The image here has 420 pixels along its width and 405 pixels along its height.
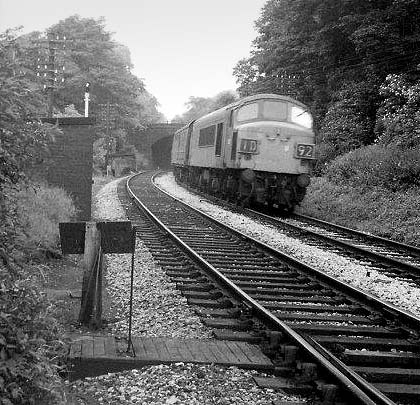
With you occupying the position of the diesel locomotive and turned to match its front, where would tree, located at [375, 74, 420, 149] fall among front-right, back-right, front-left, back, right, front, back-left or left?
left

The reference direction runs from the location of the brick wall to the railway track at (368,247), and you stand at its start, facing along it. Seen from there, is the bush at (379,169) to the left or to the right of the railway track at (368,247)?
left

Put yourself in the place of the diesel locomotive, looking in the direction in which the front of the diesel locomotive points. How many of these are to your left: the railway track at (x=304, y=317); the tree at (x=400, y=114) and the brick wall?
1

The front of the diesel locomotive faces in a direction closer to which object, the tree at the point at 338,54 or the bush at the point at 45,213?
the bush

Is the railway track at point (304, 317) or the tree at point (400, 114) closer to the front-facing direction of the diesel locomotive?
the railway track

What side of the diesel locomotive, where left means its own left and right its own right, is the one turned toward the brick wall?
right

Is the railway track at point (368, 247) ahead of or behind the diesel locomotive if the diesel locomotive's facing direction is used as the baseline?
ahead

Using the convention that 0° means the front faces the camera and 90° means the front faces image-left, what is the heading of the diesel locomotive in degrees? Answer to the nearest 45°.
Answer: approximately 315°

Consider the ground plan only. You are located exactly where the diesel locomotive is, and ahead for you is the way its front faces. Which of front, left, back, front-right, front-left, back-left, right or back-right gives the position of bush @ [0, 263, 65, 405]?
front-right

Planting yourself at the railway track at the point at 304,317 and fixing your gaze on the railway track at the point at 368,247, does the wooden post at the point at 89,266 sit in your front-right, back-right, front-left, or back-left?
back-left

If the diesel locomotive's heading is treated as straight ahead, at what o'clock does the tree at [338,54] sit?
The tree is roughly at 8 o'clock from the diesel locomotive.

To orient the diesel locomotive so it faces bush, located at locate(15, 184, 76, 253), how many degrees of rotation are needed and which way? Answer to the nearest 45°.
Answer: approximately 90° to its right

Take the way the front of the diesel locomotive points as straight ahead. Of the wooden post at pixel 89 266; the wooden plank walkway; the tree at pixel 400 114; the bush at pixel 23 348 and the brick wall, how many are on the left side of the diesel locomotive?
1

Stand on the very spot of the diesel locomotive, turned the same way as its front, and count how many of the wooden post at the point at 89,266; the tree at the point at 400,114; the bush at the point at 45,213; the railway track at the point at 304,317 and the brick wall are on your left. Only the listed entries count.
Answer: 1

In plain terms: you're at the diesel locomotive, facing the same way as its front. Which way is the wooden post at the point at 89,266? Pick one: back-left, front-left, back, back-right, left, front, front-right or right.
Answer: front-right
